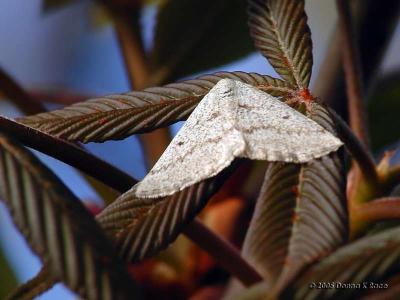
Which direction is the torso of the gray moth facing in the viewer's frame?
away from the camera

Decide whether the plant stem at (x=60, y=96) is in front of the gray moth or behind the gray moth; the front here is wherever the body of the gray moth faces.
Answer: in front
